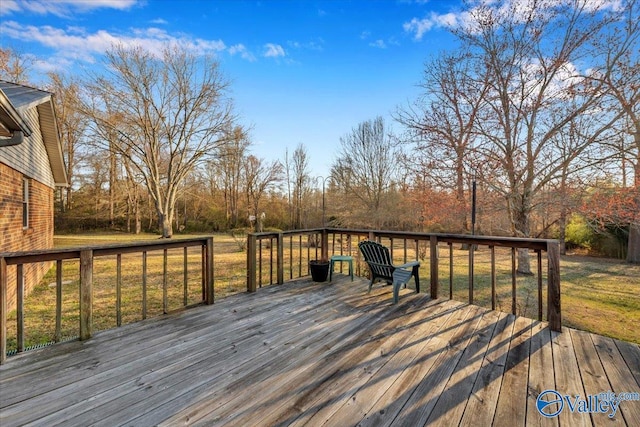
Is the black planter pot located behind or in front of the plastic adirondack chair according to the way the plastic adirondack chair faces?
behind

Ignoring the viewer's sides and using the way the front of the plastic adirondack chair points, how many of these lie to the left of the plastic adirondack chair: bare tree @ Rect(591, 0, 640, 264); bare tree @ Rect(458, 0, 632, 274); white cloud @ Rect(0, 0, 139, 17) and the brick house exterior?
2
